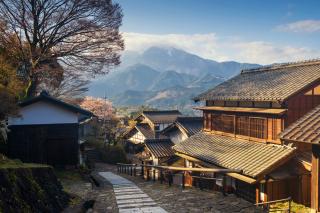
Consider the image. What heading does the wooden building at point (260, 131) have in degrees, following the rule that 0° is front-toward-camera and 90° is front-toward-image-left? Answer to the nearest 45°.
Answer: approximately 45°

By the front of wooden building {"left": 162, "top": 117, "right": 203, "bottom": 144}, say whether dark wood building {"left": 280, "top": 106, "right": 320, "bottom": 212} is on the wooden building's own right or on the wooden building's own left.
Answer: on the wooden building's own left

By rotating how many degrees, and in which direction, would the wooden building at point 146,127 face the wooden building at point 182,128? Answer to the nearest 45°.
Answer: approximately 45° to its left

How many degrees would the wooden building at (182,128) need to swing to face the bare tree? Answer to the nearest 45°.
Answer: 0° — it already faces it

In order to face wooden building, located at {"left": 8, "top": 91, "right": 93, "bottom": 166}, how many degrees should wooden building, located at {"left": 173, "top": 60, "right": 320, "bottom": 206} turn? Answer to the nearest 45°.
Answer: approximately 45° to its right

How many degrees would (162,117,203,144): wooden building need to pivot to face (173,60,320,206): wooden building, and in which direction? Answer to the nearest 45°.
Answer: approximately 45° to its left

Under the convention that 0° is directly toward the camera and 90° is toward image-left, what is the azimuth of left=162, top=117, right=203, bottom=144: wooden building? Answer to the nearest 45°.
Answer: approximately 45°
